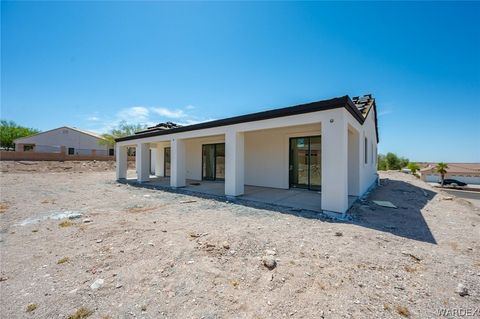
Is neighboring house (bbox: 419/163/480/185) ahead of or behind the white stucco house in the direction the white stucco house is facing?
behind

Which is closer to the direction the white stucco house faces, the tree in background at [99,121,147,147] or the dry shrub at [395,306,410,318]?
the dry shrub

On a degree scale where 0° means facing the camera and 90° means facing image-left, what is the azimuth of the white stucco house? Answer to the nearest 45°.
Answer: approximately 45°

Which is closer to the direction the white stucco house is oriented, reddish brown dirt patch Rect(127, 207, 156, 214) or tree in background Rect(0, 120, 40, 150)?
the reddish brown dirt patch

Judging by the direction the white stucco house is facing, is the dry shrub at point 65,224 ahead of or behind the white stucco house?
ahead

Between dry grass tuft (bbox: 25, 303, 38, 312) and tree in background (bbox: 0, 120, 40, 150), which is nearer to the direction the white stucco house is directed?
the dry grass tuft

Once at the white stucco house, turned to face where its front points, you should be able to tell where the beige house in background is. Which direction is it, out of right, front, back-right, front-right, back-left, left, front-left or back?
right

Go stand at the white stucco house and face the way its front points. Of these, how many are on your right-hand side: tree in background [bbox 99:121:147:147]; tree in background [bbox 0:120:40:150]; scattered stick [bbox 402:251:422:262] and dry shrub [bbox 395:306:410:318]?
2

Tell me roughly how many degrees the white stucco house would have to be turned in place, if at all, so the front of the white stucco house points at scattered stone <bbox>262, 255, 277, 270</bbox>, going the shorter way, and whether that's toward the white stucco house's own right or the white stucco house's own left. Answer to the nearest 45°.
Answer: approximately 45° to the white stucco house's own left

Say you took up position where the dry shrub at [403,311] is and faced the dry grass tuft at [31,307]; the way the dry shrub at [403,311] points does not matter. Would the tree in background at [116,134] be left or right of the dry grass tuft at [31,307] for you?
right

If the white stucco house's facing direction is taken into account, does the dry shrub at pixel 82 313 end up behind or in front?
in front

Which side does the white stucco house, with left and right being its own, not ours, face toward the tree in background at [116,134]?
right

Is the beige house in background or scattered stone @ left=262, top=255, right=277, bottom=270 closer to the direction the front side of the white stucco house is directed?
the scattered stone

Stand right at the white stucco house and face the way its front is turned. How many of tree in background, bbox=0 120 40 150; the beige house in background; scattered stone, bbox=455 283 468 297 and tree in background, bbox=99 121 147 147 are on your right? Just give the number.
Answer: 3

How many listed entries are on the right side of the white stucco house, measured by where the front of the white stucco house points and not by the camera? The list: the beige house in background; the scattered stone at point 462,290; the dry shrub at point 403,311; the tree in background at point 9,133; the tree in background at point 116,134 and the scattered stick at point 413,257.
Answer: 3
